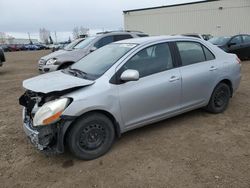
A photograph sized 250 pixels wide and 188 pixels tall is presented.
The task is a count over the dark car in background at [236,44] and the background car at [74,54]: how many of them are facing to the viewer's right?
0

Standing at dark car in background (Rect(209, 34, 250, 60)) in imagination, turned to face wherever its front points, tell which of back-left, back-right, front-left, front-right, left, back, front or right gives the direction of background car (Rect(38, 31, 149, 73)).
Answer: front

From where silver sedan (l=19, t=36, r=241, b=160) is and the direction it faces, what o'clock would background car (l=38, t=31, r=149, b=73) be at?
The background car is roughly at 4 o'clock from the silver sedan.

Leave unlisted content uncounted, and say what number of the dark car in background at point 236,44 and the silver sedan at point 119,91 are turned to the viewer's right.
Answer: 0

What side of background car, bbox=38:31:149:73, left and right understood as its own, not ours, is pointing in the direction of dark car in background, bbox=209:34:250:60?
back

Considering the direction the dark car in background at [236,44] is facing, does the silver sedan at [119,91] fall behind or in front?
in front

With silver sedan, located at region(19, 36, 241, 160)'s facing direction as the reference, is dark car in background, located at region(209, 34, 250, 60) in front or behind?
behind

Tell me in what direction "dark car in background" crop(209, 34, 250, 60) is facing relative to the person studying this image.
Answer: facing the viewer and to the left of the viewer

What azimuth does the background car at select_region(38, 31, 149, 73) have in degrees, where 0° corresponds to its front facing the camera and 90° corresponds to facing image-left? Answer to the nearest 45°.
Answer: approximately 45°
